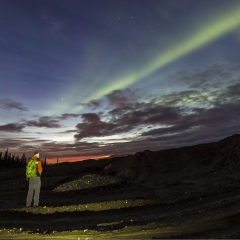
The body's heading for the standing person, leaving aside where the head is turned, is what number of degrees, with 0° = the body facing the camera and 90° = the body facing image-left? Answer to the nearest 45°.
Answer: approximately 225°
